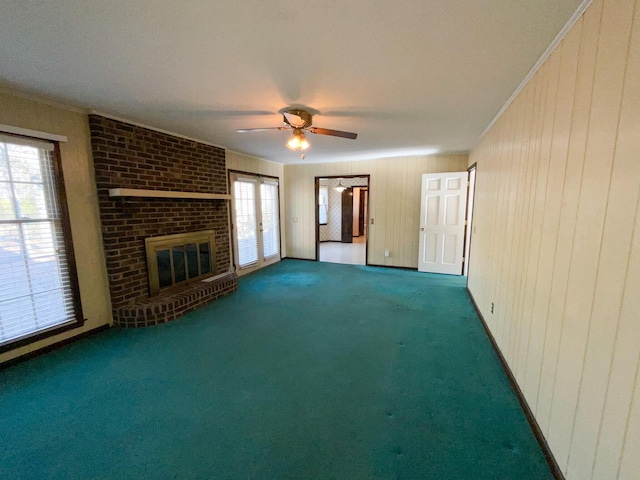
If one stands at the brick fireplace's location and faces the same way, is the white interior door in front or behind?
in front

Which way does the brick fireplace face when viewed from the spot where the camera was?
facing the viewer and to the right of the viewer

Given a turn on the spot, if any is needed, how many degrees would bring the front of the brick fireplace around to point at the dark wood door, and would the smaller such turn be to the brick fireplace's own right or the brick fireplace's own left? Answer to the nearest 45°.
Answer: approximately 90° to the brick fireplace's own left

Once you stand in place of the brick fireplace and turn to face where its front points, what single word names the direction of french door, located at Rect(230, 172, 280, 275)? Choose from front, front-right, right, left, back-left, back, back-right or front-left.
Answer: left

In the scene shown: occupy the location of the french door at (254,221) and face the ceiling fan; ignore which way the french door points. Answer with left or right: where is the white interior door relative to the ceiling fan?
left

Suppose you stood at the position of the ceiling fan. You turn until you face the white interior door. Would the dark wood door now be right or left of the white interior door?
left

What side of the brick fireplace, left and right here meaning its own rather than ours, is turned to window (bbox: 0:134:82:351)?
right
